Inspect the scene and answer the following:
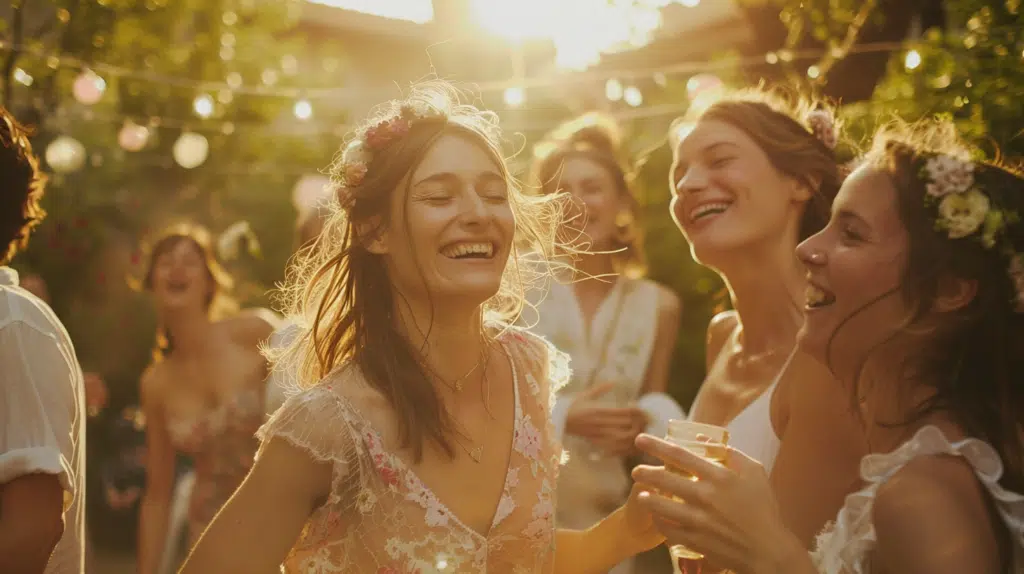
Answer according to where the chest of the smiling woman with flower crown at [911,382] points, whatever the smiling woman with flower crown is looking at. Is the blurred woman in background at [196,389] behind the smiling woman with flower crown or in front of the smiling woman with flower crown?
in front

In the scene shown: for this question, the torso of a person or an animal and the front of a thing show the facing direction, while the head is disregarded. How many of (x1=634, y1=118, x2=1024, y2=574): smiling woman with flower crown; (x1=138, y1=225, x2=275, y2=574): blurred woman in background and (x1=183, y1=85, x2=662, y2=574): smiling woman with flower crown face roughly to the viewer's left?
1

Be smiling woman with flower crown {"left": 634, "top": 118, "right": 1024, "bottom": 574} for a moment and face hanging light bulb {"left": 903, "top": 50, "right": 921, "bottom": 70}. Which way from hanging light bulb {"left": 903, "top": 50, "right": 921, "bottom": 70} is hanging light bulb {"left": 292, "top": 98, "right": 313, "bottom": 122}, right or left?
left

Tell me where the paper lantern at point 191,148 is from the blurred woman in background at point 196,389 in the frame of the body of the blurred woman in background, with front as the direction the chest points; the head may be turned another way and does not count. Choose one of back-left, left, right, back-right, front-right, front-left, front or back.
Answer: back

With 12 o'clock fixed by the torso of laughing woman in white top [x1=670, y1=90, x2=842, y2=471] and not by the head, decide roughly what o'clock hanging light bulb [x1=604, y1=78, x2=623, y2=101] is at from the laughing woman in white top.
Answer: The hanging light bulb is roughly at 4 o'clock from the laughing woman in white top.

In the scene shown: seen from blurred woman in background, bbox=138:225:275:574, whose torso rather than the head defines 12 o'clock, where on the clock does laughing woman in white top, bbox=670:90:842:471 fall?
The laughing woman in white top is roughly at 11 o'clock from the blurred woman in background.

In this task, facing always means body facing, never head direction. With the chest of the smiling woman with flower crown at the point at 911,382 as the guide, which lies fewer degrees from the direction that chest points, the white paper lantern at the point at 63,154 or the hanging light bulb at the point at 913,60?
the white paper lantern

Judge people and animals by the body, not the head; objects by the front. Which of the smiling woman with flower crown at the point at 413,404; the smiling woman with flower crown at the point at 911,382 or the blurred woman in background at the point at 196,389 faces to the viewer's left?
the smiling woman with flower crown at the point at 911,382

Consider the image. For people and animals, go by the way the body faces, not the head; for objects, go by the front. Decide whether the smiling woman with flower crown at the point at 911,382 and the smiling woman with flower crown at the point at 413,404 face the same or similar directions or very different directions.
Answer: very different directions

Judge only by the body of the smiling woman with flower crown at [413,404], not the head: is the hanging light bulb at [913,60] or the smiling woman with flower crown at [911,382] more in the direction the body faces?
the smiling woman with flower crown

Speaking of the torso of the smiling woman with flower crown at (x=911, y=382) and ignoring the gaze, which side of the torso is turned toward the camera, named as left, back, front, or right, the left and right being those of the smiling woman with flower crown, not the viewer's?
left
